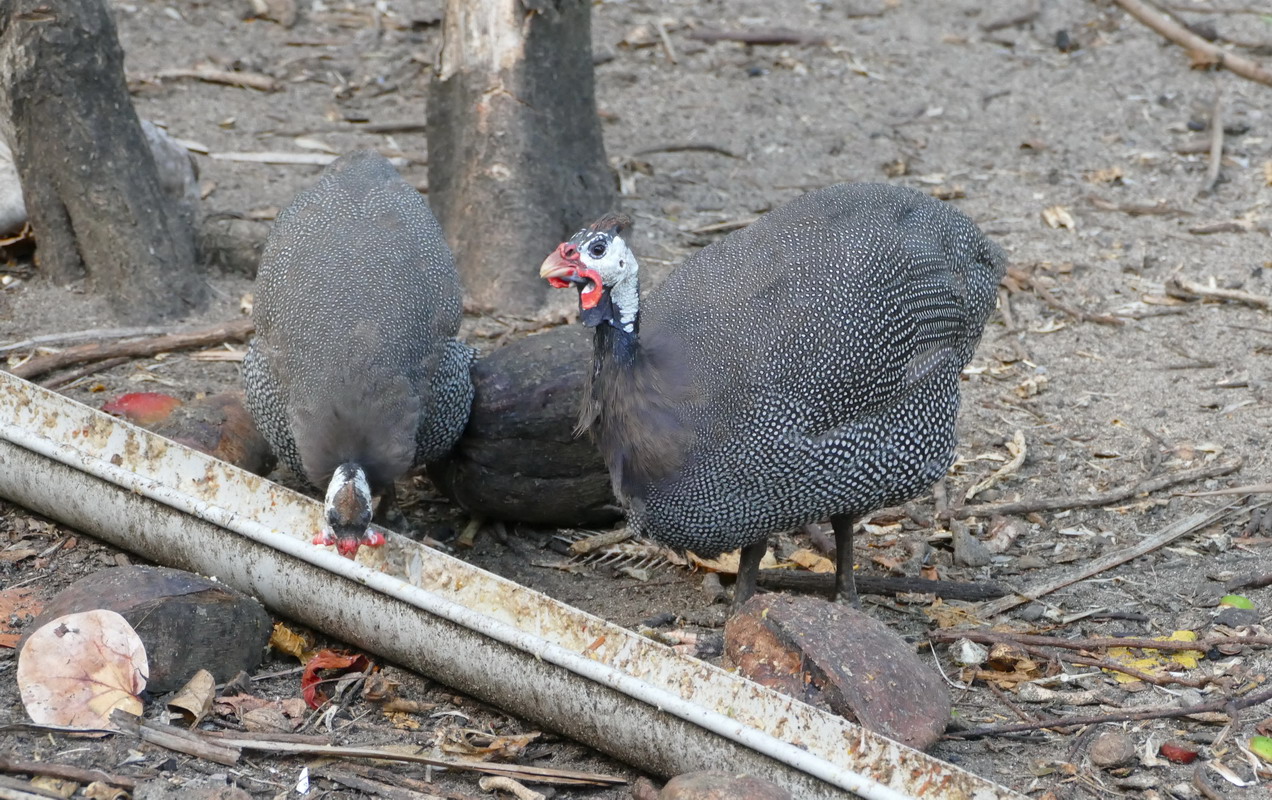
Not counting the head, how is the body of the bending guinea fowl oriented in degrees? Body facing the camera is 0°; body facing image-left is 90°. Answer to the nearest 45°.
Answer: approximately 0°

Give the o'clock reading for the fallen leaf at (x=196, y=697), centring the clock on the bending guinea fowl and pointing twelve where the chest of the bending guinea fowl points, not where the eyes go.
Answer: The fallen leaf is roughly at 1 o'clock from the bending guinea fowl.

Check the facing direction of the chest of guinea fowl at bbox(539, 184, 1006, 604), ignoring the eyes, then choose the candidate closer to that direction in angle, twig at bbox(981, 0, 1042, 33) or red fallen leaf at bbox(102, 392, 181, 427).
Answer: the red fallen leaf

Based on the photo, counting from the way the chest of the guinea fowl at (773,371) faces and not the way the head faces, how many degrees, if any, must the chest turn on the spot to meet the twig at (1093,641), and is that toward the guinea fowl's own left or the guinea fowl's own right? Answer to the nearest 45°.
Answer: approximately 135° to the guinea fowl's own left

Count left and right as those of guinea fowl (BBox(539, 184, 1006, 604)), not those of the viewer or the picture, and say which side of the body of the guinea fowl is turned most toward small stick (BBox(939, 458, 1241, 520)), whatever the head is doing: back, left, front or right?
back

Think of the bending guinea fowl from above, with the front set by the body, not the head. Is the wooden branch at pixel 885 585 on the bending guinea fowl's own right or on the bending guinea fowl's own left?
on the bending guinea fowl's own left

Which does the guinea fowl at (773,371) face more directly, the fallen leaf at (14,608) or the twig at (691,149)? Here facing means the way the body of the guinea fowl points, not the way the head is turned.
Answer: the fallen leaf

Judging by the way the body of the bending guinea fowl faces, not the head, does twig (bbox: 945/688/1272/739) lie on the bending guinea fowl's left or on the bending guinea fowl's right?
on the bending guinea fowl's left

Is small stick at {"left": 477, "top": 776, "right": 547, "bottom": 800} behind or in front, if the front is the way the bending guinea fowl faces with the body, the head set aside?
in front

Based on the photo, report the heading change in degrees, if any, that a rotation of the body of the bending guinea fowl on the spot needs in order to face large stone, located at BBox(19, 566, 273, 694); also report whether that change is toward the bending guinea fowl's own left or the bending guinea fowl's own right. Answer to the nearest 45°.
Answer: approximately 45° to the bending guinea fowl's own right

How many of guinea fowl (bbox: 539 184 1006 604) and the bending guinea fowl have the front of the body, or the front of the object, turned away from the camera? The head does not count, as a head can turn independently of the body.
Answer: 0

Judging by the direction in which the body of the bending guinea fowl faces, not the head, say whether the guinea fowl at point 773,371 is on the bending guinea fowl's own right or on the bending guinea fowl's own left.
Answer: on the bending guinea fowl's own left

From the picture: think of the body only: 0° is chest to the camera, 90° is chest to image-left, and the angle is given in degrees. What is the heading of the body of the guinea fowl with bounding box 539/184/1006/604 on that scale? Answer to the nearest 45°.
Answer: approximately 45°

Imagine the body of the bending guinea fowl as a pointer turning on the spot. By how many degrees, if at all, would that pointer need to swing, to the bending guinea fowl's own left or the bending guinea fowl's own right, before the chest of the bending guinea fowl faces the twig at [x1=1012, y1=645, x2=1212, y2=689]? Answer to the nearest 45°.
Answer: approximately 45° to the bending guinea fowl's own left
